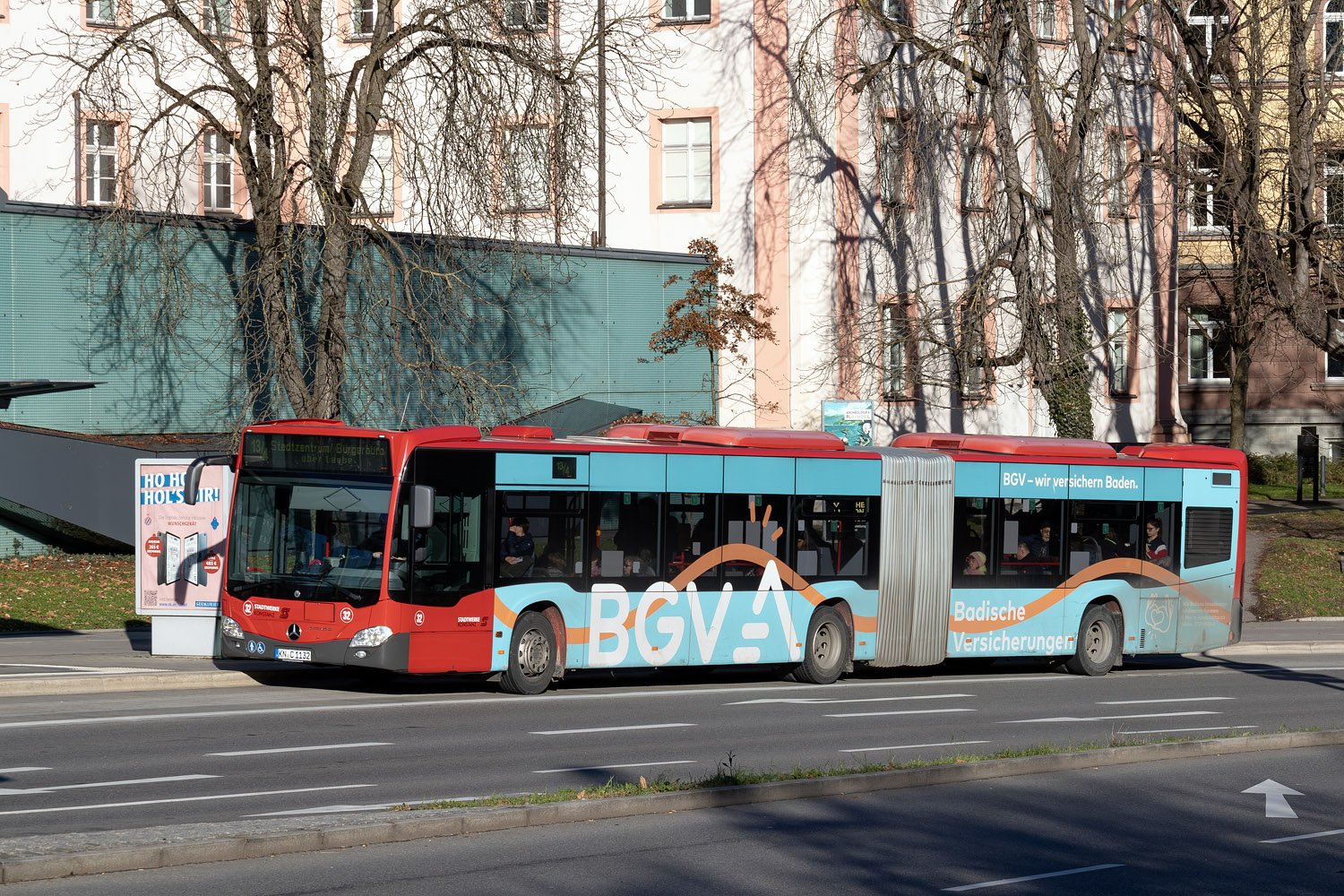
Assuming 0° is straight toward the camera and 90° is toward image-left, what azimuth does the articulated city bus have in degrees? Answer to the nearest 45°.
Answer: approximately 45°

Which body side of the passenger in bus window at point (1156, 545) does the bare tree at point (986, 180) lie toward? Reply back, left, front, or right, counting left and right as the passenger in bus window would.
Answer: right

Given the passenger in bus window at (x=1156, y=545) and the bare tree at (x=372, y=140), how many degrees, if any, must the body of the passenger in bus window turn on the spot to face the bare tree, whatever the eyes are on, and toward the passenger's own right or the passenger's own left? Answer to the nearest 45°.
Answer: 0° — they already face it

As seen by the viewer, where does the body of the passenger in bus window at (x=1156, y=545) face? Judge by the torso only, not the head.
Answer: to the viewer's left

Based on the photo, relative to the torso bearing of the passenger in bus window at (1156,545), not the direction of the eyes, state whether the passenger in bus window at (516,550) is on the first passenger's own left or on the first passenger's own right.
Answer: on the first passenger's own right

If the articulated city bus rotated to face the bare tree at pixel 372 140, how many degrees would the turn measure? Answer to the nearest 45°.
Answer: approximately 90° to its right
